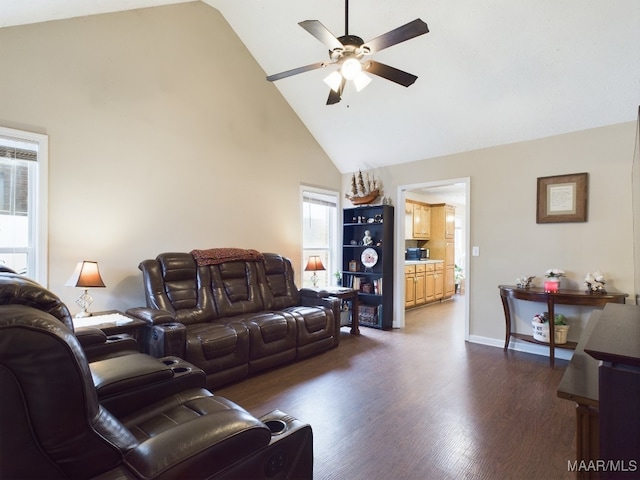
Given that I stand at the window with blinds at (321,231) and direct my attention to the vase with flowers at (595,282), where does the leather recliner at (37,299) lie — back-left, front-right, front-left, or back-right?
front-right

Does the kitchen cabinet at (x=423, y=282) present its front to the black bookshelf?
no

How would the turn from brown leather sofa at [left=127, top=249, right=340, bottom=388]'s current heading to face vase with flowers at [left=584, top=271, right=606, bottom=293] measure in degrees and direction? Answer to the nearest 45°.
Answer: approximately 45° to its left

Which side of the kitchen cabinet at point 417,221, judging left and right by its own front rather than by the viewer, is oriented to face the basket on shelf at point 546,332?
front

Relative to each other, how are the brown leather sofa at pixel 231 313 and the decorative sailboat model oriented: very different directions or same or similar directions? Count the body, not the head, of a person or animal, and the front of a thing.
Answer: very different directions

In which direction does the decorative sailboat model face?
to the viewer's left

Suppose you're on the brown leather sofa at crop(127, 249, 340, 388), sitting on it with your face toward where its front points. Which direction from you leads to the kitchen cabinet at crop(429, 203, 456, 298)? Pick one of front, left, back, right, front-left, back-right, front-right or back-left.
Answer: left

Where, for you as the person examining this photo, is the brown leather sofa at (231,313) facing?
facing the viewer and to the right of the viewer

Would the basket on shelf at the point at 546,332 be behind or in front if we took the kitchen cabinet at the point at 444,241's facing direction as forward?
in front

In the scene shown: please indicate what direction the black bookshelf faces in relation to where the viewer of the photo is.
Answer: facing the viewer and to the left of the viewer

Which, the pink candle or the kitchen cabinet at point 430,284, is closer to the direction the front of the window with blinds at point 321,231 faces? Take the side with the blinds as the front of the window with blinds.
the pink candle

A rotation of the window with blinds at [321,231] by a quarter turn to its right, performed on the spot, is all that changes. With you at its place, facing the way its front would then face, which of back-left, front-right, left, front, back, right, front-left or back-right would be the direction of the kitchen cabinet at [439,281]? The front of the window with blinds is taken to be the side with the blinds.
back

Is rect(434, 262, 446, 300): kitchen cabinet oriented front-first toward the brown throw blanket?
no

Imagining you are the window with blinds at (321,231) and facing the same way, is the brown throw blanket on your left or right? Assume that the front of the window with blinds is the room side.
on your right

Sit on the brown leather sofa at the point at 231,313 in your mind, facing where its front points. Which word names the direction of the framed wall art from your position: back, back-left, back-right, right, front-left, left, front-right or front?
front-left
